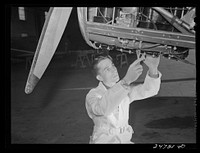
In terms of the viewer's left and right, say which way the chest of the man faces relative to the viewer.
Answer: facing the viewer and to the right of the viewer
